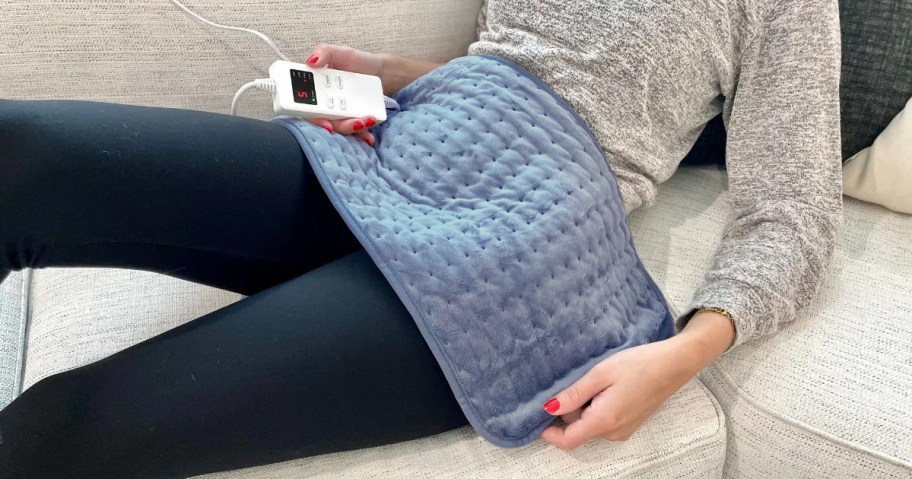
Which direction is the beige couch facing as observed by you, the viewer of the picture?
facing the viewer
